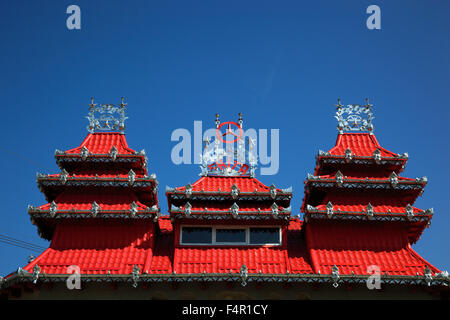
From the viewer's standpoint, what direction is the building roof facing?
toward the camera
